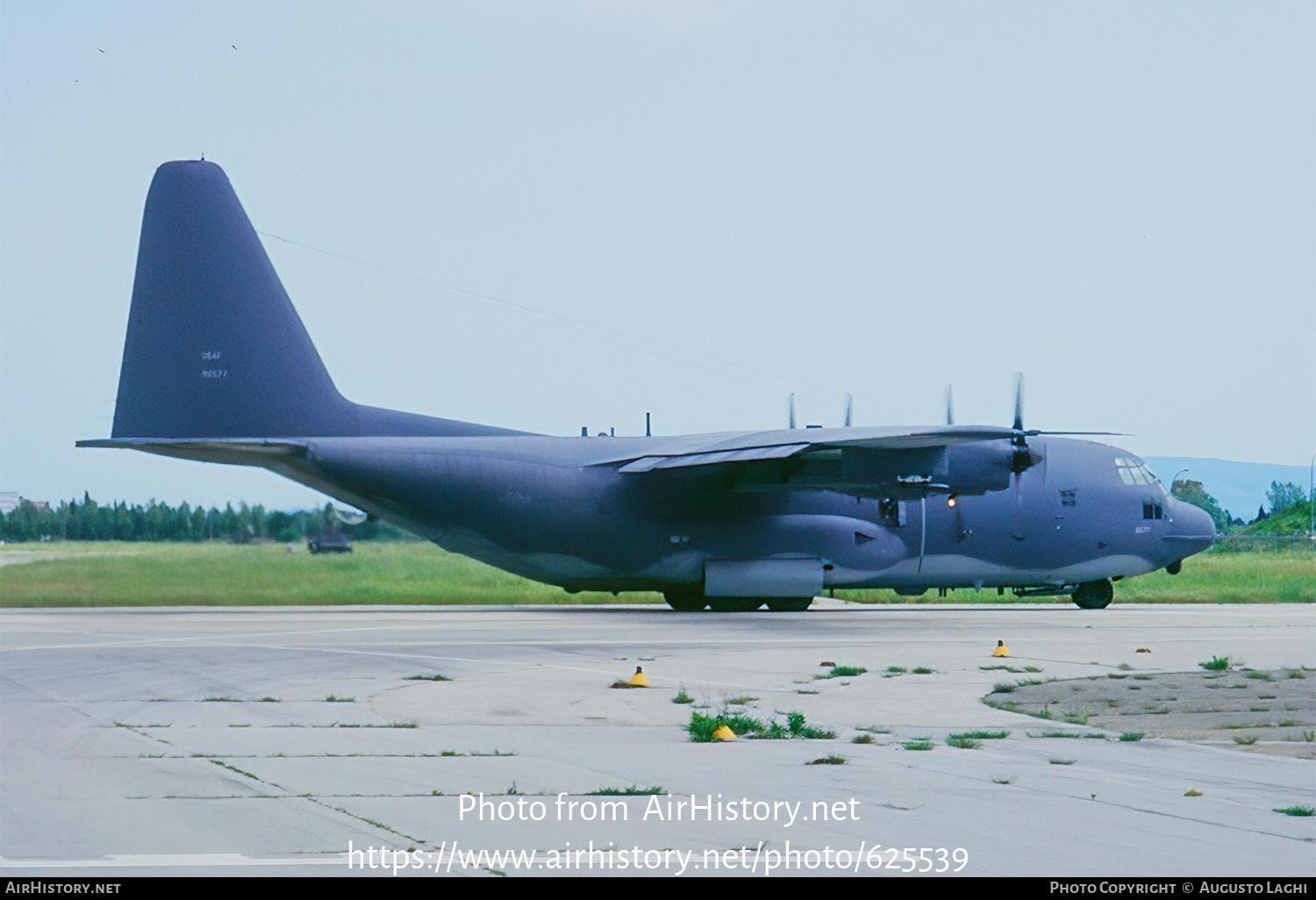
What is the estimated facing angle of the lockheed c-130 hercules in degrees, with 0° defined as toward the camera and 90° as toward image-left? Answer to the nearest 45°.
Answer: approximately 270°
